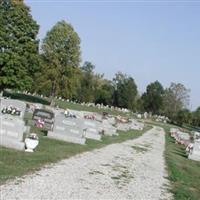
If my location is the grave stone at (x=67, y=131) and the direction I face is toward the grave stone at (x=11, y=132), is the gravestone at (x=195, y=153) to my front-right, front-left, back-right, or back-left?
back-left

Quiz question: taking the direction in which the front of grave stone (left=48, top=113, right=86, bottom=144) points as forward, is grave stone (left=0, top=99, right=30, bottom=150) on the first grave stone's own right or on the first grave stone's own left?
on the first grave stone's own right

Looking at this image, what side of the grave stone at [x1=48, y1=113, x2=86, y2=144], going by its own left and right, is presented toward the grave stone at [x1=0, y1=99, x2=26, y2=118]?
right

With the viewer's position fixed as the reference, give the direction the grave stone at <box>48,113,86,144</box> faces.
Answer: facing the viewer and to the right of the viewer

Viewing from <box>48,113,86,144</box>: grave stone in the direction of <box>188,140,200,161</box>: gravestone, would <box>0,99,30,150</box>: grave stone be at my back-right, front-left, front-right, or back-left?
back-right

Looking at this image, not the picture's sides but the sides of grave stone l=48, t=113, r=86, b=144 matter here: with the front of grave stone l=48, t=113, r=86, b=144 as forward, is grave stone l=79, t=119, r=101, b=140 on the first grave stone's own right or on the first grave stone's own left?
on the first grave stone's own left
